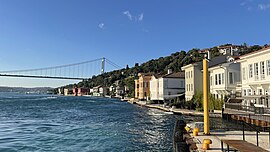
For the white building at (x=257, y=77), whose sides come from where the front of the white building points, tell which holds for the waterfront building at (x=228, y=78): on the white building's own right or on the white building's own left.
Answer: on the white building's own right

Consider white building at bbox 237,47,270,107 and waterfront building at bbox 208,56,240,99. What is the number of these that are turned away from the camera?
0

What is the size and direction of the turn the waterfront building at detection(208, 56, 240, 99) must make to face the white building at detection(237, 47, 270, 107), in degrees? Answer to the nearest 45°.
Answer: approximately 45° to its left

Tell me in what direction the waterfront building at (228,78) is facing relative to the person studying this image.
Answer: facing the viewer and to the left of the viewer

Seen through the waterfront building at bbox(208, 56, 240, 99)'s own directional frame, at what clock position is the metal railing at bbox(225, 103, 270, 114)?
The metal railing is roughly at 10 o'clock from the waterfront building.
